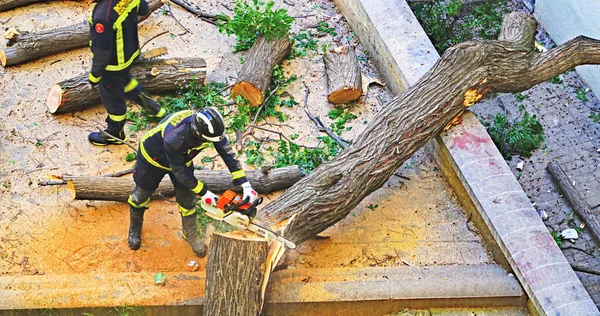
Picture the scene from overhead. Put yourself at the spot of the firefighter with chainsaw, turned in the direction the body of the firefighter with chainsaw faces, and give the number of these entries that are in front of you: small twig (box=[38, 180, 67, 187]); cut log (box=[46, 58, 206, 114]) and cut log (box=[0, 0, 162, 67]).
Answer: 0

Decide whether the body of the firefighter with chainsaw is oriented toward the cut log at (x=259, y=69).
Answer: no

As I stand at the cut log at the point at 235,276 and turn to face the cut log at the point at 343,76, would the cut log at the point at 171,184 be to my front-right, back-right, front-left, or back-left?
front-left

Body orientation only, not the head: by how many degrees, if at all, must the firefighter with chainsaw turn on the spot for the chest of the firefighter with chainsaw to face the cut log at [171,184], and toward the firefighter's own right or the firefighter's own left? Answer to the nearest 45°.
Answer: approximately 135° to the firefighter's own left

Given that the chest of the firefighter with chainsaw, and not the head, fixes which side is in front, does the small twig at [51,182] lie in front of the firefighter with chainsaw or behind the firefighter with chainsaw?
behind

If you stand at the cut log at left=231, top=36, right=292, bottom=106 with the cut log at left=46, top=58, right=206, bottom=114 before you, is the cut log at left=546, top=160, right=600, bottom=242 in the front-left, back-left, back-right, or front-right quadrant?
back-left

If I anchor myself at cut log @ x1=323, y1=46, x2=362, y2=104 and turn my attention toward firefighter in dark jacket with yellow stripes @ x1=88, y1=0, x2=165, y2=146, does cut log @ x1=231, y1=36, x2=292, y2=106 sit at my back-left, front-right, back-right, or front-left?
front-right

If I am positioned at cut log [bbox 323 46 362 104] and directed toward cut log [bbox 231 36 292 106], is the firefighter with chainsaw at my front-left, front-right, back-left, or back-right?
front-left

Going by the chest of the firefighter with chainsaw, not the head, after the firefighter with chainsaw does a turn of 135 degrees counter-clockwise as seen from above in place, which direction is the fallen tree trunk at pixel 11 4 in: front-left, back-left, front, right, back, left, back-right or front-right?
front

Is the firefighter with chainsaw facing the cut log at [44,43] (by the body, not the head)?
no

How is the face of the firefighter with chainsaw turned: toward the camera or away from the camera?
toward the camera

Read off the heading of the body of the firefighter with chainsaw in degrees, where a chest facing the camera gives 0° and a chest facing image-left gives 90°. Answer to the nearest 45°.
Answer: approximately 315°

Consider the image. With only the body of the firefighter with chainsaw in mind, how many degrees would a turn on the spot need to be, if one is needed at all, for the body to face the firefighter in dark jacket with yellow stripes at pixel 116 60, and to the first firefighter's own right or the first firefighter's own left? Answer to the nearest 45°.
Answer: approximately 135° to the first firefighter's own left
